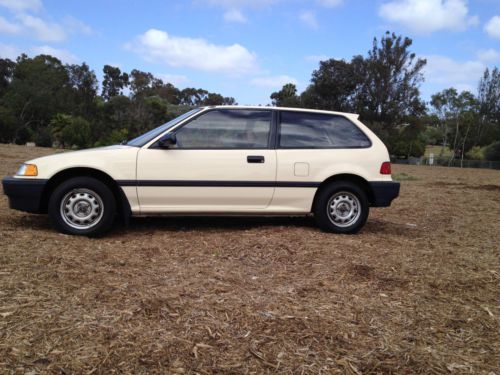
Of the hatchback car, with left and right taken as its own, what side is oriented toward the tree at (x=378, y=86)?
right

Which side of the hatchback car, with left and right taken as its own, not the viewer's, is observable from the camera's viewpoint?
left

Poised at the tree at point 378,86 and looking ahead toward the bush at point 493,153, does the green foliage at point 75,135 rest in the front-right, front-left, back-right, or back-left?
back-right

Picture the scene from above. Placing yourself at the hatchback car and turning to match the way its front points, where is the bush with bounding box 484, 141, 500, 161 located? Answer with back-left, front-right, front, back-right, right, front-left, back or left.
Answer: back-right

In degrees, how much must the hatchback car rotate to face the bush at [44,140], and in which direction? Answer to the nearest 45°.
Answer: approximately 90° to its right

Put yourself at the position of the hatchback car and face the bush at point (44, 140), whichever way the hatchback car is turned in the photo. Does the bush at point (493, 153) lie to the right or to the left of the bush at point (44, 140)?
right

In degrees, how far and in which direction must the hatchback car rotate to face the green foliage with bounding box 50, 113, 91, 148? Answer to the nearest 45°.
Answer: approximately 90° to its right

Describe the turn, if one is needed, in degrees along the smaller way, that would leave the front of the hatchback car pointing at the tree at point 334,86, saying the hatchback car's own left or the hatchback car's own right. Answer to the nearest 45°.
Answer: approximately 90° to the hatchback car's own right
